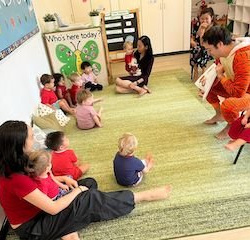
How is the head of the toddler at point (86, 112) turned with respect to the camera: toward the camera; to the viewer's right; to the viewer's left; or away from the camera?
to the viewer's right

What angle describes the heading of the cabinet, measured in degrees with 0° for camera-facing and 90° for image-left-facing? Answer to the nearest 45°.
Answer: approximately 0°

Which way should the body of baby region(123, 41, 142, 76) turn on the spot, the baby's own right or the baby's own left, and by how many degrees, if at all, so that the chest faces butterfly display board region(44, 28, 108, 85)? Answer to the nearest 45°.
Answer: approximately 135° to the baby's own right

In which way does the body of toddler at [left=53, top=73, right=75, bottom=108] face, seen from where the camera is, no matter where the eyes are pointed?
to the viewer's right

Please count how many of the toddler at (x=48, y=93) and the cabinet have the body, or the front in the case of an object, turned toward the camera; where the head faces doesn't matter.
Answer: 1

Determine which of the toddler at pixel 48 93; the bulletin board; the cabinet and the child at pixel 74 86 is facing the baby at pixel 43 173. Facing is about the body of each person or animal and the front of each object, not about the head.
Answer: the cabinet

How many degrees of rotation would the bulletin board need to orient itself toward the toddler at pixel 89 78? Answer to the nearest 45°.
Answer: approximately 45° to its left

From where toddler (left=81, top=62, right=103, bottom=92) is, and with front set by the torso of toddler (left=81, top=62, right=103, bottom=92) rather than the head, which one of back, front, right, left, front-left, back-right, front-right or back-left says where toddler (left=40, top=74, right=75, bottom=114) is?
right

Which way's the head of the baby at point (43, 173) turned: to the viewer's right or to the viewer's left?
to the viewer's right

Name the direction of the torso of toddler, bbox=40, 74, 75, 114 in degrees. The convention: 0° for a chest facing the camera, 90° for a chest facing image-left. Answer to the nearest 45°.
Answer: approximately 270°

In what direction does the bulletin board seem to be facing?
to the viewer's right

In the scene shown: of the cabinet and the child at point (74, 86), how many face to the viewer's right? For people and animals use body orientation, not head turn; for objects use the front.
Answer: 1

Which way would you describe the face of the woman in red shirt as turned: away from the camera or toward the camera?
away from the camera
